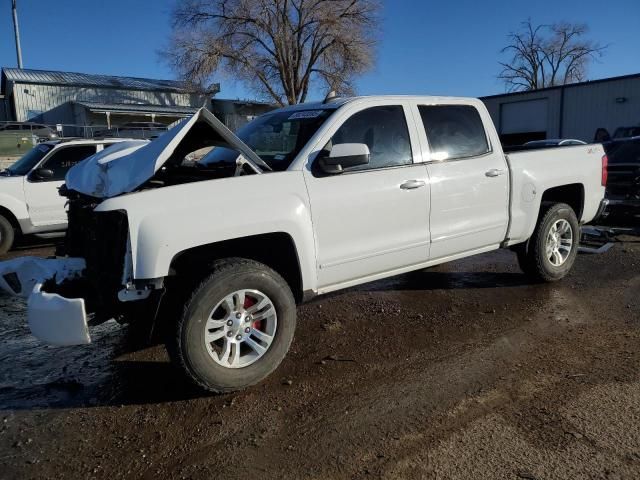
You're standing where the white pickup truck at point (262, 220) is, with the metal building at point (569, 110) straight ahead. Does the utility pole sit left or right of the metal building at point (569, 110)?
left

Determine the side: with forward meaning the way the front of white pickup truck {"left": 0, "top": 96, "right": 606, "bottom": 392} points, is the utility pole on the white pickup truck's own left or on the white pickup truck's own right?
on the white pickup truck's own right

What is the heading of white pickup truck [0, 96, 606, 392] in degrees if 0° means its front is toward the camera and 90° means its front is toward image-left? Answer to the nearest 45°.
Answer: approximately 45°

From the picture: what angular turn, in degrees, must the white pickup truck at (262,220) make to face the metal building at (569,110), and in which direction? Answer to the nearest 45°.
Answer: approximately 180°

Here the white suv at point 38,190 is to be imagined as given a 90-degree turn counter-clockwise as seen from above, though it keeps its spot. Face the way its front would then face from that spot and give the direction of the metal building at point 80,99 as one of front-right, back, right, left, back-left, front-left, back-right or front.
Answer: back-left

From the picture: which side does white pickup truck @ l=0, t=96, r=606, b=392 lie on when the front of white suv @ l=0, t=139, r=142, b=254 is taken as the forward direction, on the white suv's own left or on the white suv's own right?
on the white suv's own left

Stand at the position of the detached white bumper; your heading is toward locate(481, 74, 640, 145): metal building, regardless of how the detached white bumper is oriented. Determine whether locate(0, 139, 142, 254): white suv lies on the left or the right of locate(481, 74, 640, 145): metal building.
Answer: left

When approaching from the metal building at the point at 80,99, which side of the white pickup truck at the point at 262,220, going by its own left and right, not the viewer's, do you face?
right
